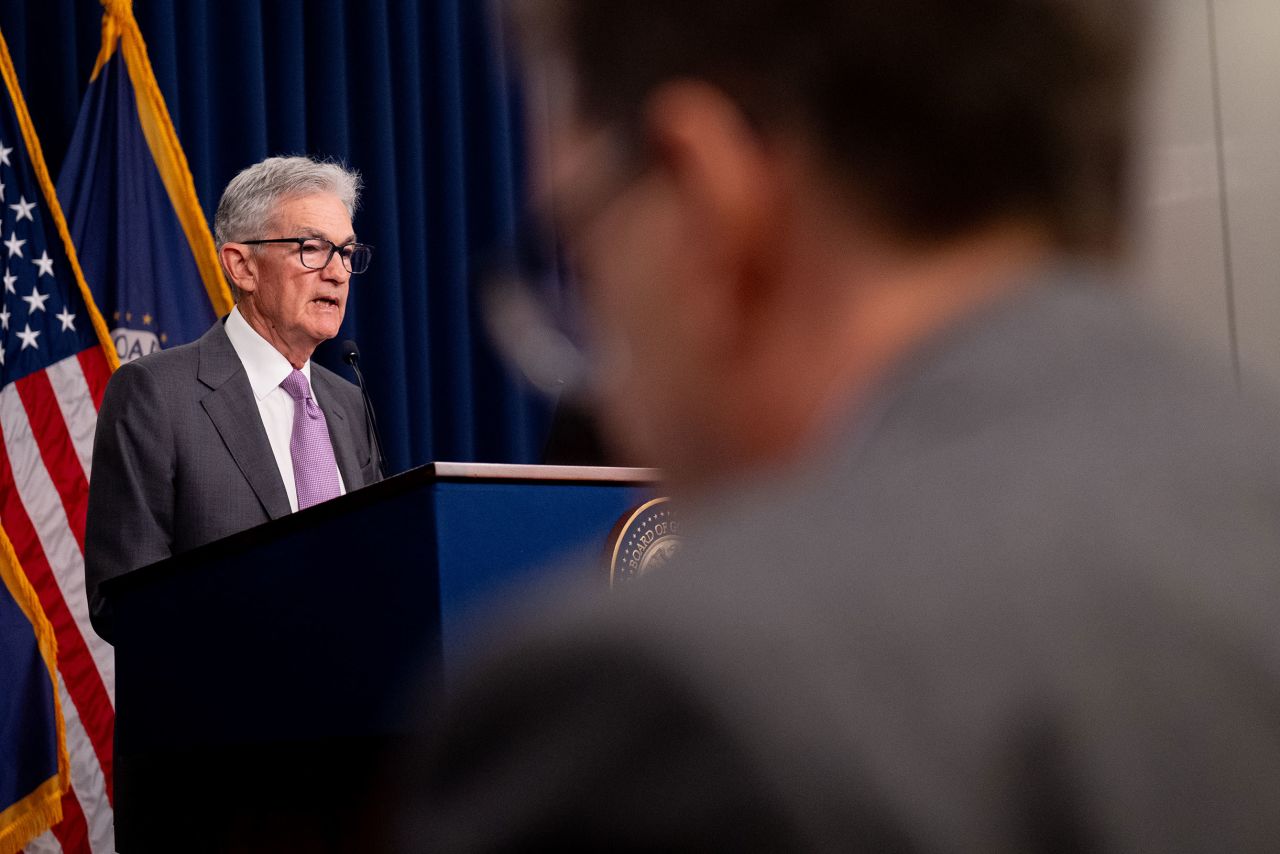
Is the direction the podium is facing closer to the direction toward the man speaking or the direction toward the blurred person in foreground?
the blurred person in foreground

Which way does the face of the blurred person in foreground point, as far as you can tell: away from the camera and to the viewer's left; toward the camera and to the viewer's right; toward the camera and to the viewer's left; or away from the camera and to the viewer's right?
away from the camera and to the viewer's left

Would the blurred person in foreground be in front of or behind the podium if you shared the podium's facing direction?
in front

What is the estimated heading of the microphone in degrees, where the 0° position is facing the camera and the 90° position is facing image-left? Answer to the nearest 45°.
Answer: approximately 90°

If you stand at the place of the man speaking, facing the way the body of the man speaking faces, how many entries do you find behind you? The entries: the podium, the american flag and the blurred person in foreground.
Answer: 1

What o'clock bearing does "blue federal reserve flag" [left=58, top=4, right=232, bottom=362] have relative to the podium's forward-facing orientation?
The blue federal reserve flag is roughly at 7 o'clock from the podium.

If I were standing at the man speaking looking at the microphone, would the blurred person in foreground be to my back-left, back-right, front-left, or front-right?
front-right

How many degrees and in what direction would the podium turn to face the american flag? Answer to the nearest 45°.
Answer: approximately 135° to its left

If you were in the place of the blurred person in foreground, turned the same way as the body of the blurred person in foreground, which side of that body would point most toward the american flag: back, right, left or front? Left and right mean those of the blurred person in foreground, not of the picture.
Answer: front

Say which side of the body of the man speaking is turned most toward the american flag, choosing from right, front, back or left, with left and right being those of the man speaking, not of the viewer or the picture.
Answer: back

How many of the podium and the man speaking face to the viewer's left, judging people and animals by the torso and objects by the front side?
0

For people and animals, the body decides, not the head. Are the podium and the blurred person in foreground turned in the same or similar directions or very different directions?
very different directions

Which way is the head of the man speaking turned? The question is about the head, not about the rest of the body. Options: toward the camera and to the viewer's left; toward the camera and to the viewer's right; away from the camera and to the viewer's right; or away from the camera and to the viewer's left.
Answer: toward the camera and to the viewer's right

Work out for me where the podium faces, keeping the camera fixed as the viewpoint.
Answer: facing the viewer and to the right of the viewer

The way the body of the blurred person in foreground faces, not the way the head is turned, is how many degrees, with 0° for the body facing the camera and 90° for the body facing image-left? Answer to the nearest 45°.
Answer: approximately 135°

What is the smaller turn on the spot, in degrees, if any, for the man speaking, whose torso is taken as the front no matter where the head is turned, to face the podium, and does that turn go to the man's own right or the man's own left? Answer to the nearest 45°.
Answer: approximately 45° to the man's own right

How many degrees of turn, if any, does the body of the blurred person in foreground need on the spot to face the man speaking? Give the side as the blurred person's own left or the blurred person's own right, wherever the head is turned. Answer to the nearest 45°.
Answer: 0° — they already face them
